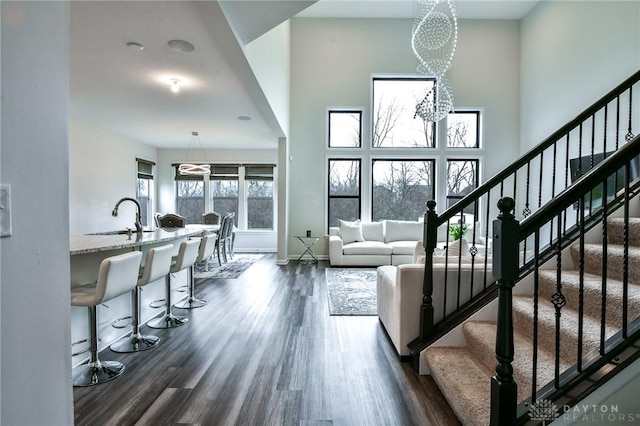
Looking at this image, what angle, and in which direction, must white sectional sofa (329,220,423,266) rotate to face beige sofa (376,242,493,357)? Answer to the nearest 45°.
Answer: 0° — it already faces it

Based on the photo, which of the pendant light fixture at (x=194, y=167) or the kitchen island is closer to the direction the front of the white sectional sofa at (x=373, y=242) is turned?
the kitchen island

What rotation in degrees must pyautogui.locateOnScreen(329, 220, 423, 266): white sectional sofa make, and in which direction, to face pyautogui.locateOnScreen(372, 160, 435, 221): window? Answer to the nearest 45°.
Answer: approximately 135° to its left

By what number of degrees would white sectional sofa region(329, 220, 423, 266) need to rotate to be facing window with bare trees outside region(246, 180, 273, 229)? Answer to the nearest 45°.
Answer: approximately 135° to its right

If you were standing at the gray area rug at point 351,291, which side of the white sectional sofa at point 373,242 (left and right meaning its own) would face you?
front

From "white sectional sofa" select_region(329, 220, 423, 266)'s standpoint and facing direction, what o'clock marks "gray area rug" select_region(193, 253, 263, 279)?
The gray area rug is roughly at 2 o'clock from the white sectional sofa.

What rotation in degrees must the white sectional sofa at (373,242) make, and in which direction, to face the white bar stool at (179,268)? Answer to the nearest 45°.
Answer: approximately 45° to its right

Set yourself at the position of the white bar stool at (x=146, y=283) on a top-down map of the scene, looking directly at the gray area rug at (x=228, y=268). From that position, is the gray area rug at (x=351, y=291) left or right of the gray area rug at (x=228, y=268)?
right

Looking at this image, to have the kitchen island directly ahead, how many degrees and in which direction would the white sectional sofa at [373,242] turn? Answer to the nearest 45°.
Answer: approximately 45° to its right

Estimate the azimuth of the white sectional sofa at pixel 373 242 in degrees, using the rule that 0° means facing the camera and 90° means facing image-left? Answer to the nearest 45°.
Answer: approximately 0°

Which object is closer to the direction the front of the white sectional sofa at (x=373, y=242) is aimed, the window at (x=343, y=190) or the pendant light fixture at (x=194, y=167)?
the pendant light fixture

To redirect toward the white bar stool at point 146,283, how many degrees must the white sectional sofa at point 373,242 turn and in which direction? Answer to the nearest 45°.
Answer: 0° — it already faces it
